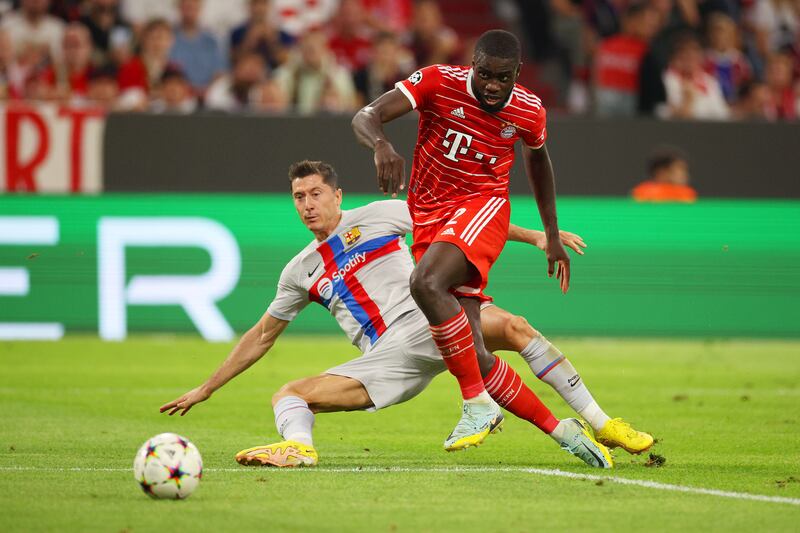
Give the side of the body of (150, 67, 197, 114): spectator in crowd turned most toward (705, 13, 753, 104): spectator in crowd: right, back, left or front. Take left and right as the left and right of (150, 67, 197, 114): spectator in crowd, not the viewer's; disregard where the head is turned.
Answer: left

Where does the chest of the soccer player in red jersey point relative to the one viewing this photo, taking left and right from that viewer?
facing the viewer

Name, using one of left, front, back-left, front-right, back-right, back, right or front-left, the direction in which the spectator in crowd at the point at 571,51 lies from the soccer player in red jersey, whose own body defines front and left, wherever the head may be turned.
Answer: back

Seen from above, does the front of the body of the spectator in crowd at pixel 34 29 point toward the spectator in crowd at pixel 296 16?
no

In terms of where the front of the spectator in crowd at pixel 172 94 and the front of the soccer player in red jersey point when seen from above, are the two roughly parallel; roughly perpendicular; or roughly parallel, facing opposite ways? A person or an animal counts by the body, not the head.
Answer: roughly parallel

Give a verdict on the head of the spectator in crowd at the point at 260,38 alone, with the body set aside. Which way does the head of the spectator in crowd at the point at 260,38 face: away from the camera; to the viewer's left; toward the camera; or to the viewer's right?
toward the camera

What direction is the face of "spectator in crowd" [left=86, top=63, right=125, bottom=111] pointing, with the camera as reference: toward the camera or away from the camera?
toward the camera

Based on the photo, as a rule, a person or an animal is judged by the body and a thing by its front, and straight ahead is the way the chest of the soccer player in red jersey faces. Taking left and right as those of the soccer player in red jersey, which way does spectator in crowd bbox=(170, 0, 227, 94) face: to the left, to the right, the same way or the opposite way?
the same way

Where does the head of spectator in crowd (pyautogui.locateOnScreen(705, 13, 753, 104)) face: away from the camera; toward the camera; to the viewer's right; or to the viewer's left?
toward the camera

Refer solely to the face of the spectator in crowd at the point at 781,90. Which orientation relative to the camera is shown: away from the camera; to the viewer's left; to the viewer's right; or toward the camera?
toward the camera

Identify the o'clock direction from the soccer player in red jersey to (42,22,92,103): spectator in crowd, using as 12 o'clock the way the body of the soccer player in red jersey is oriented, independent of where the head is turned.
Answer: The spectator in crowd is roughly at 5 o'clock from the soccer player in red jersey.

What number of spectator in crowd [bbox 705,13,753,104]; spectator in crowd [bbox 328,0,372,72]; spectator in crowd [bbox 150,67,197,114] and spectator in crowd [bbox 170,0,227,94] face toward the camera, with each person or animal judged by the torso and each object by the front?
4

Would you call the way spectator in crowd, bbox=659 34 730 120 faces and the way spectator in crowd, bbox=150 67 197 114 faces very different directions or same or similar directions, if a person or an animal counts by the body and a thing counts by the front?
same or similar directions

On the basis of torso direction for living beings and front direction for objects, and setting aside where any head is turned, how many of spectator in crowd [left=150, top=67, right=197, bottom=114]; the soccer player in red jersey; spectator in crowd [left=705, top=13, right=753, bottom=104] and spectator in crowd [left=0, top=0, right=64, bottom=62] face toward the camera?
4

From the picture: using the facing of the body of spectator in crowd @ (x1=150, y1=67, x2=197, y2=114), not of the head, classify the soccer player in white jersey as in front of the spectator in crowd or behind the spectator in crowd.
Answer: in front

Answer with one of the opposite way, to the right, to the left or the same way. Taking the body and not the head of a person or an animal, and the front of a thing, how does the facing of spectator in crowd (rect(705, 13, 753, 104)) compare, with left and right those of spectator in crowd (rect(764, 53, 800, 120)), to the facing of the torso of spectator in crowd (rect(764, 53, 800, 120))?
the same way

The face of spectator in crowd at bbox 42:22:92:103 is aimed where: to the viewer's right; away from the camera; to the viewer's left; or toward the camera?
toward the camera
